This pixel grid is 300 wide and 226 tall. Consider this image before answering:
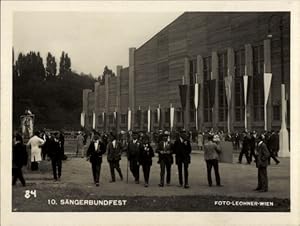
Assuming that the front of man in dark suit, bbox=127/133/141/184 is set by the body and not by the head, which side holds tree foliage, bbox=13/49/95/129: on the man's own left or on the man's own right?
on the man's own right

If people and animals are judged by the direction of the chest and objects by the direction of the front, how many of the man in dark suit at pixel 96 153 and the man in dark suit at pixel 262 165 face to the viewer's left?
1

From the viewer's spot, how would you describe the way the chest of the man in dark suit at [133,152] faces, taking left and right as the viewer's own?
facing the viewer and to the right of the viewer

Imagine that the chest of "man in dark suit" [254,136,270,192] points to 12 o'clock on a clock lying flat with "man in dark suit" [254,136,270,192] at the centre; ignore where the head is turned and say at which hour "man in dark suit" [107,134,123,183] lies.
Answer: "man in dark suit" [107,134,123,183] is roughly at 12 o'clock from "man in dark suit" [254,136,270,192].

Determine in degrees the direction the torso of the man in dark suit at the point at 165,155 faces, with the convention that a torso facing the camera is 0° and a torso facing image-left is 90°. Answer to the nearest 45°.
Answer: approximately 0°

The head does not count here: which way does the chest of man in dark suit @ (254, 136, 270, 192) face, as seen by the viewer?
to the viewer's left

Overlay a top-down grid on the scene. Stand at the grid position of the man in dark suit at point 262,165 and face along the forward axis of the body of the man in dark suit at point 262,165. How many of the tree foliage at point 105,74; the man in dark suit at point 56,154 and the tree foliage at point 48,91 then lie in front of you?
3

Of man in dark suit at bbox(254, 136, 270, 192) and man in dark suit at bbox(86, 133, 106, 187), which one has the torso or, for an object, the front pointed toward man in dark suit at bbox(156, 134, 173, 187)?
man in dark suit at bbox(254, 136, 270, 192)
